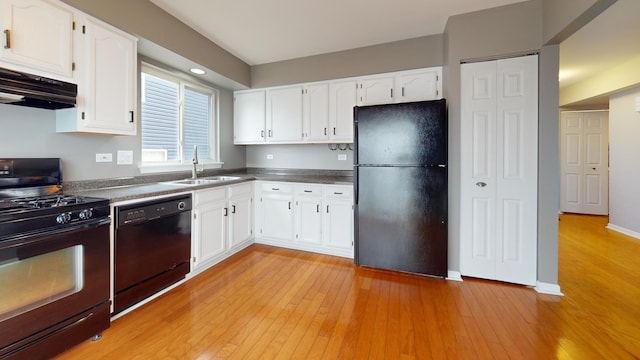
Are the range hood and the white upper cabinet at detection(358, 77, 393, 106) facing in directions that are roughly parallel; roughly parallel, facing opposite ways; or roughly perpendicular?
roughly perpendicular

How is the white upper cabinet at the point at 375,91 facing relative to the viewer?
toward the camera

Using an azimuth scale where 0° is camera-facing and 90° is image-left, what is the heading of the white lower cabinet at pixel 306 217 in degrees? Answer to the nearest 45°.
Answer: approximately 45°

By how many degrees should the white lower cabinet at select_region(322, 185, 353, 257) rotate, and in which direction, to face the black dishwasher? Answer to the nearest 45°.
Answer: approximately 45° to its right

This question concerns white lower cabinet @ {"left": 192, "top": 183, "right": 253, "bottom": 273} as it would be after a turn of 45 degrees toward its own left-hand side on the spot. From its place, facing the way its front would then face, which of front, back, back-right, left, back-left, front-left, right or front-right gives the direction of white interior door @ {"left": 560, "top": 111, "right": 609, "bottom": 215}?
front

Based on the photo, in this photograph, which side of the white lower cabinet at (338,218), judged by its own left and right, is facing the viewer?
front

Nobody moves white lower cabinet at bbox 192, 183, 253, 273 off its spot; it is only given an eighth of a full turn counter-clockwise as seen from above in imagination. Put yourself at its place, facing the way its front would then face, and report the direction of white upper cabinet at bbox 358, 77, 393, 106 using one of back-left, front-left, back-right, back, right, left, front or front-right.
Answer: front

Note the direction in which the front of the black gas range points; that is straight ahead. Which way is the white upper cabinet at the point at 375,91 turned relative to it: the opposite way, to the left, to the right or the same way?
to the right

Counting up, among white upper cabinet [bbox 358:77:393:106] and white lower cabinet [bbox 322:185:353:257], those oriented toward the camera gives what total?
2

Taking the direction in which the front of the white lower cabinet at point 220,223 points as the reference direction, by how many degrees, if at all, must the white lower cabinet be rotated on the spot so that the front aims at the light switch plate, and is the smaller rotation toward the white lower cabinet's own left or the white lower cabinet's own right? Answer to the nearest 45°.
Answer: approximately 135° to the white lower cabinet's own right

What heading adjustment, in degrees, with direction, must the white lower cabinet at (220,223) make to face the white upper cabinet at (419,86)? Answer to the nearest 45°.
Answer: approximately 45° to its left

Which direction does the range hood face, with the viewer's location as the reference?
facing the viewer and to the right of the viewer
